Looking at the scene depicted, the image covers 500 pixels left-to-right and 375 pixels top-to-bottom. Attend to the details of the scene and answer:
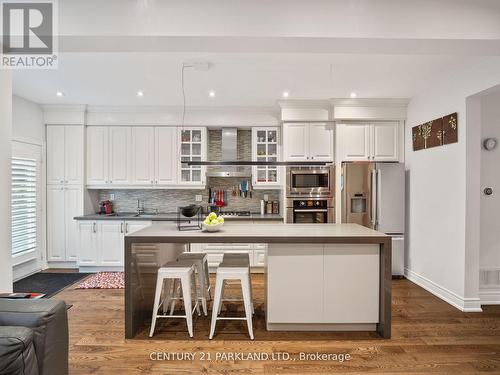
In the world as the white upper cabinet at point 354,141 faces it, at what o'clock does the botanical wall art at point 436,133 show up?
The botanical wall art is roughly at 10 o'clock from the white upper cabinet.

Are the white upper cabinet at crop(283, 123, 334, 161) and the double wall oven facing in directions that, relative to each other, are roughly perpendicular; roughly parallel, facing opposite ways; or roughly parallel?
roughly parallel

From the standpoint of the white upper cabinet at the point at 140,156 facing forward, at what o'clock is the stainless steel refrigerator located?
The stainless steel refrigerator is roughly at 10 o'clock from the white upper cabinet.

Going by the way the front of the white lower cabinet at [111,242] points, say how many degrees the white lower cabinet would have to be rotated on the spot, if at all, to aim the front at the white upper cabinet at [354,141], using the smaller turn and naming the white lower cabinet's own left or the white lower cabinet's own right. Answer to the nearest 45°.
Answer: approximately 45° to the white lower cabinet's own left

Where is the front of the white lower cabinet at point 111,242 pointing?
toward the camera

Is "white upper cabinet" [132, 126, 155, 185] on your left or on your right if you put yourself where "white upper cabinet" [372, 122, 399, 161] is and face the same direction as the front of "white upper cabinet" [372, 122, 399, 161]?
on your right

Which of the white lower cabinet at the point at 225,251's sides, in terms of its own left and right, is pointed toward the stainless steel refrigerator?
left

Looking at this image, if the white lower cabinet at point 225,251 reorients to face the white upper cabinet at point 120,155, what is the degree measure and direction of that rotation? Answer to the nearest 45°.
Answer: approximately 90° to its right

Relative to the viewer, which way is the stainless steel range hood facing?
toward the camera

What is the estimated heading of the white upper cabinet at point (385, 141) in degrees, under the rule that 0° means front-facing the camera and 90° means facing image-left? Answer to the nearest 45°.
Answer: approximately 0°

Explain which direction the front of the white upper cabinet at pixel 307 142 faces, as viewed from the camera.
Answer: facing the viewer

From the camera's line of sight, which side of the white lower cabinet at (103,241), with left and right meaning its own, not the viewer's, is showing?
front
